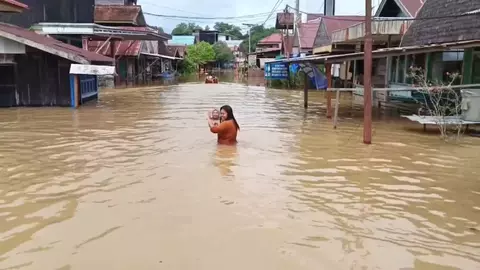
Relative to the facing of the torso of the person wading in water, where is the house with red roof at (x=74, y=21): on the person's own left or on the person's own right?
on the person's own right

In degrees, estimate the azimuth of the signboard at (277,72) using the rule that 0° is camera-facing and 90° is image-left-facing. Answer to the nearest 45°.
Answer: approximately 0°
